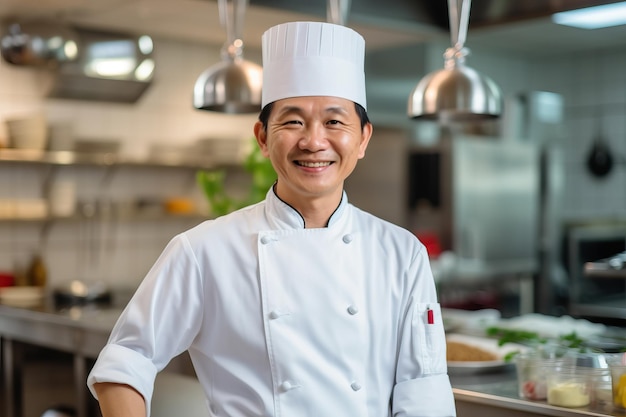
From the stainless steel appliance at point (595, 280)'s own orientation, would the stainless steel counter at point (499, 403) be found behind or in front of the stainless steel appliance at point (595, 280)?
in front

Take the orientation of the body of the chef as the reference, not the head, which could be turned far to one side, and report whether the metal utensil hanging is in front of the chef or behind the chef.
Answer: behind

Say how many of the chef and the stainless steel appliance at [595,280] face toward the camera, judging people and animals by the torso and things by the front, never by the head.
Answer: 2

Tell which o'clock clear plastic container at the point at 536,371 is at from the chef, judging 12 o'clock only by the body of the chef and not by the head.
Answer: The clear plastic container is roughly at 8 o'clock from the chef.

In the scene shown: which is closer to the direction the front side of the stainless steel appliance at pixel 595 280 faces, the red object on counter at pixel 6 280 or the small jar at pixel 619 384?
the small jar

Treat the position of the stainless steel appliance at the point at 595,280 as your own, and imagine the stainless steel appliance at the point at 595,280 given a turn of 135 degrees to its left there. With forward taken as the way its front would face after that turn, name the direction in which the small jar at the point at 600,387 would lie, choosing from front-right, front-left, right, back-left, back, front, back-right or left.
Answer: back-right

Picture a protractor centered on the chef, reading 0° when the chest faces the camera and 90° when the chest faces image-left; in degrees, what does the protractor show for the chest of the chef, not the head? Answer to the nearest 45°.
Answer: approximately 0°

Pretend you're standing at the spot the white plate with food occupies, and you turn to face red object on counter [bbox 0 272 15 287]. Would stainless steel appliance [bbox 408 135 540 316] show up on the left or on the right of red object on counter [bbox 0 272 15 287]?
right

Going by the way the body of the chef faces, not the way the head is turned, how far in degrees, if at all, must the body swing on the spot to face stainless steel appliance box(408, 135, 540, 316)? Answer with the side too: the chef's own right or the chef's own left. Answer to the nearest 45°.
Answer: approximately 180°

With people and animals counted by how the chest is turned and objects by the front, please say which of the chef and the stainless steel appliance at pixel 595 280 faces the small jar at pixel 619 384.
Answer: the stainless steel appliance

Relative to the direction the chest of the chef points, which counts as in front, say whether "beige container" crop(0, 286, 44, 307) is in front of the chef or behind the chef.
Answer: behind

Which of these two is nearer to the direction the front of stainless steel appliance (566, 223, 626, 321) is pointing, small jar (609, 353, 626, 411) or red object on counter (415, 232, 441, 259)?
the small jar

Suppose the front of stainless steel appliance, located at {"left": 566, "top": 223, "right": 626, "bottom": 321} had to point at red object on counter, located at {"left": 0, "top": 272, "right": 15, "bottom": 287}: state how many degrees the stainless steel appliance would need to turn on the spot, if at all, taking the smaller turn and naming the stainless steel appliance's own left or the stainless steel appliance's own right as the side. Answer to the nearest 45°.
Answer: approximately 45° to the stainless steel appliance's own right

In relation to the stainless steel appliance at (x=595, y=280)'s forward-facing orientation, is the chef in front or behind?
in front
